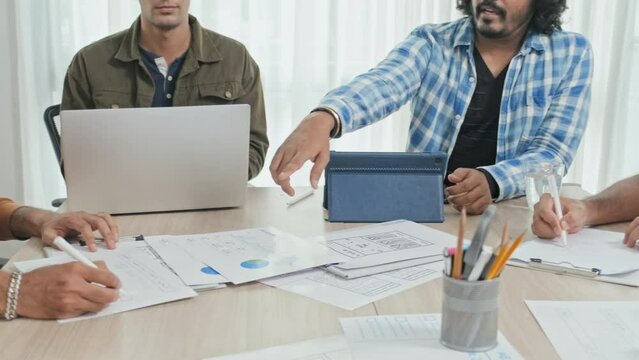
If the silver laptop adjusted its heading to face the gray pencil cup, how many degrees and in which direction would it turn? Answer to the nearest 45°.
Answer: approximately 135° to its right

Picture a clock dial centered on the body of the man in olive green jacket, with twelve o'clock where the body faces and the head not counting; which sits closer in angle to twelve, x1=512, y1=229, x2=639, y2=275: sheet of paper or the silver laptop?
the silver laptop

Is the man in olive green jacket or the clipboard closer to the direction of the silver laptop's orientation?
the man in olive green jacket

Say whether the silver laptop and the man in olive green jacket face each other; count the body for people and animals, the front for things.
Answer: yes

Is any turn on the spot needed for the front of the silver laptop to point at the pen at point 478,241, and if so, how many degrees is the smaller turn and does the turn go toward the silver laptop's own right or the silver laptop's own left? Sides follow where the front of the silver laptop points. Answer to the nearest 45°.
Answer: approximately 135° to the silver laptop's own right

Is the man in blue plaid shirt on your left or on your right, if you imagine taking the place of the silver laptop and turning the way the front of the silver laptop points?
on your right

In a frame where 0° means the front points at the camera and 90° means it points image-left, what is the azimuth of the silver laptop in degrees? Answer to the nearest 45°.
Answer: approximately 180°

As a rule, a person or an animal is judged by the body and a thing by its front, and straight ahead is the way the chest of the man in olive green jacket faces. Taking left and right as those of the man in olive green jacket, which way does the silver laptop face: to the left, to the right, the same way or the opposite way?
the opposite way

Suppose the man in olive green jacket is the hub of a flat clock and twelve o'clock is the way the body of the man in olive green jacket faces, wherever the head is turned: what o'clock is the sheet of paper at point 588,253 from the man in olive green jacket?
The sheet of paper is roughly at 11 o'clock from the man in olive green jacket.

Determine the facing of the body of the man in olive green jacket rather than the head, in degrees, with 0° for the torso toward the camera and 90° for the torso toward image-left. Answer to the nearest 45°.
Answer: approximately 0°

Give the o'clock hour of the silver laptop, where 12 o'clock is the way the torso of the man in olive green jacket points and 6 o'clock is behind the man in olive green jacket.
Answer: The silver laptop is roughly at 12 o'clock from the man in olive green jacket.
